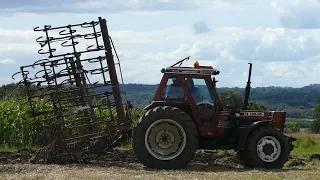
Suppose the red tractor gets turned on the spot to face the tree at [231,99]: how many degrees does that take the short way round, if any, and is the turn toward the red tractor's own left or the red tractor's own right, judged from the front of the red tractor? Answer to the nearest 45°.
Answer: approximately 45° to the red tractor's own left

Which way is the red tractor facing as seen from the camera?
to the viewer's right
